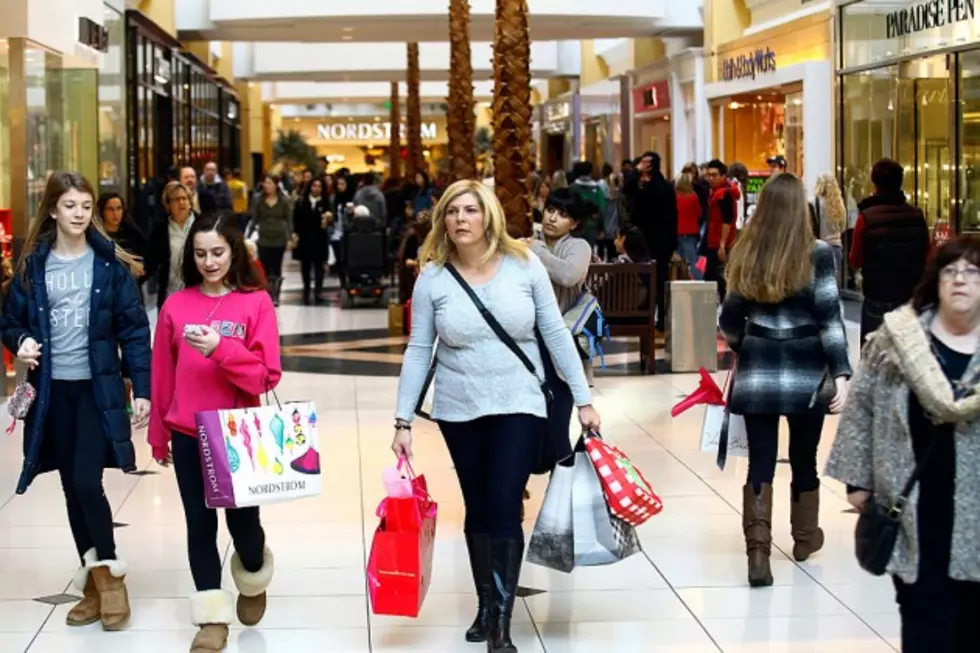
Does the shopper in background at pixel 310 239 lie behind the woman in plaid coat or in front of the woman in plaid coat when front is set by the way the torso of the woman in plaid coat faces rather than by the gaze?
in front

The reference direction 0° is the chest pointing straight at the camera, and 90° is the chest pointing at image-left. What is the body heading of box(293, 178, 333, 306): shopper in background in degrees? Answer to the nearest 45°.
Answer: approximately 0°

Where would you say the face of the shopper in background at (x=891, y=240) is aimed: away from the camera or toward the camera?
away from the camera

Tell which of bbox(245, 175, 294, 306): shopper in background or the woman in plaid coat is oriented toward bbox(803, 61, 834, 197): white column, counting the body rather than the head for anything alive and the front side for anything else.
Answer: the woman in plaid coat

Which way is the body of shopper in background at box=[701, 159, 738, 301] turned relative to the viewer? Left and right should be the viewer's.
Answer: facing the viewer and to the left of the viewer

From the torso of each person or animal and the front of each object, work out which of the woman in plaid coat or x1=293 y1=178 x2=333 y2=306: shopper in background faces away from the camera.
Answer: the woman in plaid coat

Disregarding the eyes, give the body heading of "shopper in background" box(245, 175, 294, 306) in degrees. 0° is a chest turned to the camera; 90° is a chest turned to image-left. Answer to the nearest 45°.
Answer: approximately 0°

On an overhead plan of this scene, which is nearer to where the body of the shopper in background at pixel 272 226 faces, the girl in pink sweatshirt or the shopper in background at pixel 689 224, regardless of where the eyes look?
the girl in pink sweatshirt

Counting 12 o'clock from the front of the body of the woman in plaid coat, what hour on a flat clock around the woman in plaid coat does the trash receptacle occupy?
The trash receptacle is roughly at 12 o'clock from the woman in plaid coat.

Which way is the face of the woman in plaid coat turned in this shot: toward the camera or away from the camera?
away from the camera

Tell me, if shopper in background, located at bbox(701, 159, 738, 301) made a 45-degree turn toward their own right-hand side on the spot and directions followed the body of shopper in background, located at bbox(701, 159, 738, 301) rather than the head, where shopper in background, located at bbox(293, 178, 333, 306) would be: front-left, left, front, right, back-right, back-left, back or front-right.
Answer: front-right

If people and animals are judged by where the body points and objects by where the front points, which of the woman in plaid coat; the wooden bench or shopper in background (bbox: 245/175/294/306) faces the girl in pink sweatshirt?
the shopper in background

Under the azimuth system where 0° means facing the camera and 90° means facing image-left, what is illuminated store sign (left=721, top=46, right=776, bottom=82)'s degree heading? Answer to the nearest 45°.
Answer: approximately 45°
